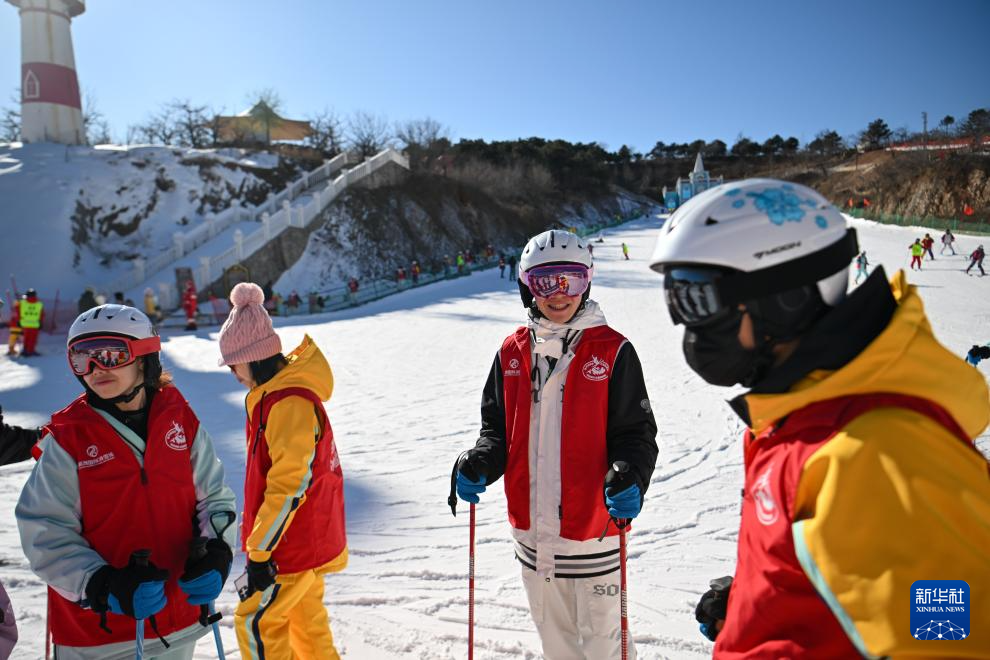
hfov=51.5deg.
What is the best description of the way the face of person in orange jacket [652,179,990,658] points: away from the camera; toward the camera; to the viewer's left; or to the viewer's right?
to the viewer's left

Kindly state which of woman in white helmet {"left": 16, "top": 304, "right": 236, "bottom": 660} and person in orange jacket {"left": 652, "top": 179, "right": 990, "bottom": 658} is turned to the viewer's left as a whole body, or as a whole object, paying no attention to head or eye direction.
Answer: the person in orange jacket

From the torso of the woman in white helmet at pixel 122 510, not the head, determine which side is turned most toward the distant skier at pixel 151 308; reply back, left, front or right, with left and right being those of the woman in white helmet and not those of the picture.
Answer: back

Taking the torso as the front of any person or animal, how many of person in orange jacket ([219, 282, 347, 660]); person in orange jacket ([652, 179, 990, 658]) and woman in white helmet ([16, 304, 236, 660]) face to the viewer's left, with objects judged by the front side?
2

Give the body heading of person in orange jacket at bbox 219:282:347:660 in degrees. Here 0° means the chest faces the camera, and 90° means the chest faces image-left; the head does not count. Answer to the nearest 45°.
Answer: approximately 90°

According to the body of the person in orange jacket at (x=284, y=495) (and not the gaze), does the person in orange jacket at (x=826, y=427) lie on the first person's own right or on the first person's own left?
on the first person's own left

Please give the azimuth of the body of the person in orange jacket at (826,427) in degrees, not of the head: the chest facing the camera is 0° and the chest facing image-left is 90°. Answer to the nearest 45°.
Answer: approximately 90°

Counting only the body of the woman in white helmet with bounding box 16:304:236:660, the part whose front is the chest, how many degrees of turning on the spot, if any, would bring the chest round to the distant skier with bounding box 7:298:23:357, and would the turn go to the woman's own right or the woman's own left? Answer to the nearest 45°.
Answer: approximately 180°
